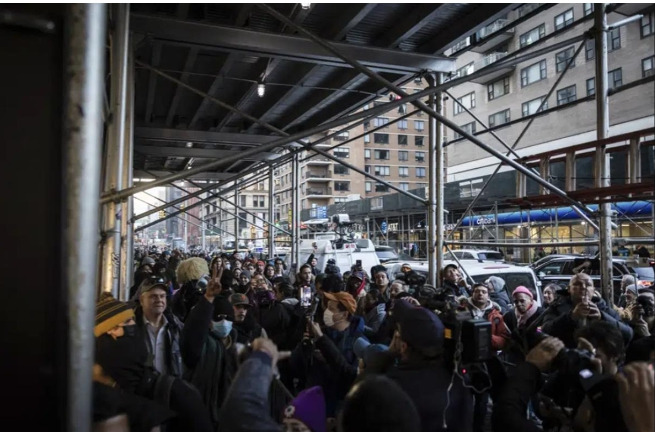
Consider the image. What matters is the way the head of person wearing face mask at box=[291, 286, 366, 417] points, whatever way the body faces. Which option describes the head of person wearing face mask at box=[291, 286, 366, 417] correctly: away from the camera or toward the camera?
toward the camera

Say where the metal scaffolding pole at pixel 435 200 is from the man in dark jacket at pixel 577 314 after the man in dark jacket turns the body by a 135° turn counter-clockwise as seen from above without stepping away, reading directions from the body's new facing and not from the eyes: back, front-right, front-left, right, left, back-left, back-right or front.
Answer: left

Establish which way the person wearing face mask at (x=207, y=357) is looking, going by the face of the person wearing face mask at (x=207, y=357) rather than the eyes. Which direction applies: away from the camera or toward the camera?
toward the camera

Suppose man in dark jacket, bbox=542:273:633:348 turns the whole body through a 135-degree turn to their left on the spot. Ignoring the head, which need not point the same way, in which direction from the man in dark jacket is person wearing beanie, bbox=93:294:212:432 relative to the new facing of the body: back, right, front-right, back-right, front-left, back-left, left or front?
back

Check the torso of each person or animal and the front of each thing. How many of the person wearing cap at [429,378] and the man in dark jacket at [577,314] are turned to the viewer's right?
0

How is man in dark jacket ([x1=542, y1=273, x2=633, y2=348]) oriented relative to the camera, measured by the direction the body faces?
toward the camera

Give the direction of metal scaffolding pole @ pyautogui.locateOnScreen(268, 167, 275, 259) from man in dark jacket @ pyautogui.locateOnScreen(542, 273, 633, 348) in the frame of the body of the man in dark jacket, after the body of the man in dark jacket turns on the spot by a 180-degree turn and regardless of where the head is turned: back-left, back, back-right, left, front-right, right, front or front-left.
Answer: front-left

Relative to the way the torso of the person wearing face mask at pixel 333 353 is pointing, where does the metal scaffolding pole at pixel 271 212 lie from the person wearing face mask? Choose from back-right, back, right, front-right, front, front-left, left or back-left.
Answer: right
